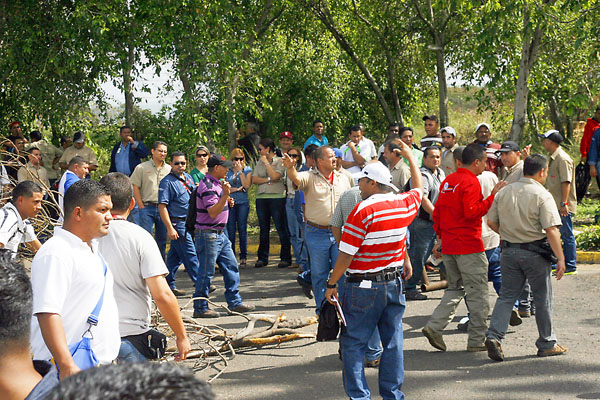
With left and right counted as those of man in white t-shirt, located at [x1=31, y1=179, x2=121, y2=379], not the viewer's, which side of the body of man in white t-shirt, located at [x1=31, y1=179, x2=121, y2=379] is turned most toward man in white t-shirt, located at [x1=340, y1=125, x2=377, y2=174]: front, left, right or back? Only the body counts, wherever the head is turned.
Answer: left

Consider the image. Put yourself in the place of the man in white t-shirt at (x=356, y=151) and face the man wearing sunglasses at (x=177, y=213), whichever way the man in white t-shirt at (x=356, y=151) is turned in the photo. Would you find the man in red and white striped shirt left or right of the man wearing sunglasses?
left

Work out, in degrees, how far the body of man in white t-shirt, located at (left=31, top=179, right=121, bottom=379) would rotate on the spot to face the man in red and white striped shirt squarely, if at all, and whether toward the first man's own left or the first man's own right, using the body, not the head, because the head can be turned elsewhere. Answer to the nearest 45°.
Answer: approximately 90° to the first man's own left

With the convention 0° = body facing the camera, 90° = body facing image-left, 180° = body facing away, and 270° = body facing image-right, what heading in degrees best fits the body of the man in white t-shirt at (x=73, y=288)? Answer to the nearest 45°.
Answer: approximately 315°

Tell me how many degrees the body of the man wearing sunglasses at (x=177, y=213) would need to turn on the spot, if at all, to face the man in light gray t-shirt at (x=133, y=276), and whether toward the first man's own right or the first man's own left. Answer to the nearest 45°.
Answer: approximately 45° to the first man's own right

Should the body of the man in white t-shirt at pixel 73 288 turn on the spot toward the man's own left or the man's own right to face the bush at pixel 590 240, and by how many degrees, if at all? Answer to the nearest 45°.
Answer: approximately 90° to the man's own left

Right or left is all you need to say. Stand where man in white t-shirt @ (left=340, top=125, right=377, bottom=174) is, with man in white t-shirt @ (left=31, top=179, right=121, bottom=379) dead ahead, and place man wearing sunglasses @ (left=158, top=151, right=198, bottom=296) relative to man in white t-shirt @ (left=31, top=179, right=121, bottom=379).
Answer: right

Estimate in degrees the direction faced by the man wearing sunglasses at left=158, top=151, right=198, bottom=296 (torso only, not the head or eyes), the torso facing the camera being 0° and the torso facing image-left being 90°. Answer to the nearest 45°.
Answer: approximately 315°
